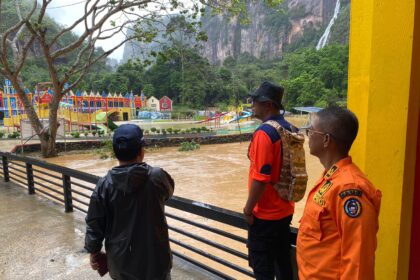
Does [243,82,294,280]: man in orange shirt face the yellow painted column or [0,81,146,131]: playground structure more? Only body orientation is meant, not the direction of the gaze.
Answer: the playground structure

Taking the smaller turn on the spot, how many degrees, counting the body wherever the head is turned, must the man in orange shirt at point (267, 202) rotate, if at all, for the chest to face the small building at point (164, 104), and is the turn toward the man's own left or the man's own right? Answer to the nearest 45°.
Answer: approximately 90° to the man's own right

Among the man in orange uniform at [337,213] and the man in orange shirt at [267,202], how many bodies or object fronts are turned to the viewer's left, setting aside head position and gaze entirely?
2

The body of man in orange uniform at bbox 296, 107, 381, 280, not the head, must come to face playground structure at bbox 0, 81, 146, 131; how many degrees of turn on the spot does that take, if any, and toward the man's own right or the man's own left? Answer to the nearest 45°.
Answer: approximately 45° to the man's own right

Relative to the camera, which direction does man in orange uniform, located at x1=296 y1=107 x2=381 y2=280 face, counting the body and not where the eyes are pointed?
to the viewer's left

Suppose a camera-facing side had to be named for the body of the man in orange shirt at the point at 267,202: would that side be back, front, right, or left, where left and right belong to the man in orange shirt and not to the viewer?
left

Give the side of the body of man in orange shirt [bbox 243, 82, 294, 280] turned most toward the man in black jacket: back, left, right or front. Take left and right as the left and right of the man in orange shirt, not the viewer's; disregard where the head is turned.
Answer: front

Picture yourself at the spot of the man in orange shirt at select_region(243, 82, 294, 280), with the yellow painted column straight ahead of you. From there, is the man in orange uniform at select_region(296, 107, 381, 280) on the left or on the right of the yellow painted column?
right

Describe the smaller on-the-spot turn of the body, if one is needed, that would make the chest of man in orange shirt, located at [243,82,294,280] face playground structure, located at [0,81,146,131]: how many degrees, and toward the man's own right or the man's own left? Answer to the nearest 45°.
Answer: approximately 45° to the man's own right

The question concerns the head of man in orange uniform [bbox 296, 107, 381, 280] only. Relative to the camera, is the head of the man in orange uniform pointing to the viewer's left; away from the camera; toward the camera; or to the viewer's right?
to the viewer's left
